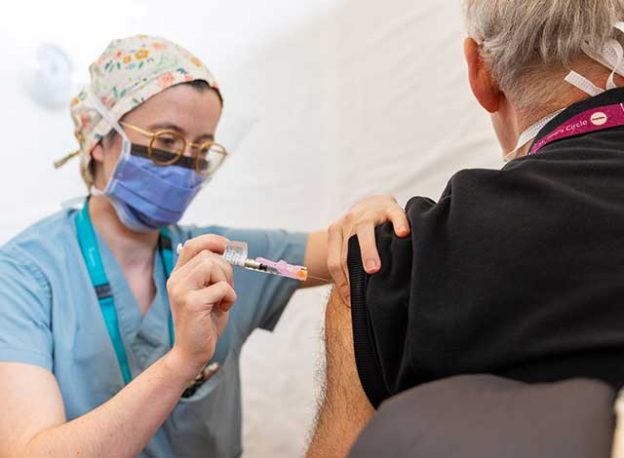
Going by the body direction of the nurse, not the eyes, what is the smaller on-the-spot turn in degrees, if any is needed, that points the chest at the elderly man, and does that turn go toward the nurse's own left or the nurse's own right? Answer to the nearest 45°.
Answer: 0° — they already face them

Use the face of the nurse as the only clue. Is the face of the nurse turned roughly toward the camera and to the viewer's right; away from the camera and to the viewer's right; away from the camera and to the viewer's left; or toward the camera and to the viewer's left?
toward the camera and to the viewer's right

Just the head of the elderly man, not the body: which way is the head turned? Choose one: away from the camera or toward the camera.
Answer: away from the camera

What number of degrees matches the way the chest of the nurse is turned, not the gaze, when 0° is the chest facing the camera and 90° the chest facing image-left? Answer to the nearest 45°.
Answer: approximately 315°
